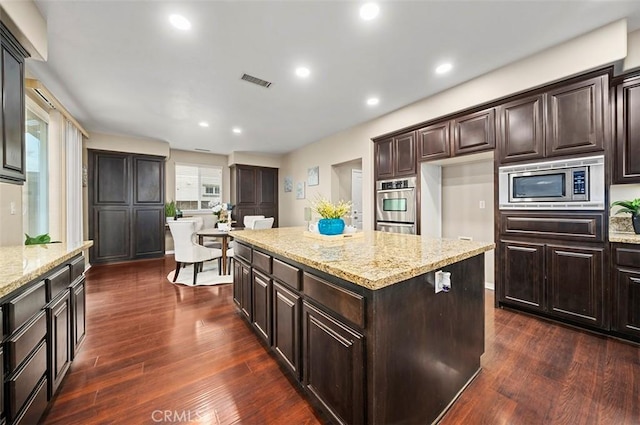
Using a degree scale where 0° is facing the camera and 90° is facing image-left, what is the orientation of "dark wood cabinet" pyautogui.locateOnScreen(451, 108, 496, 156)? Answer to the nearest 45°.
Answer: approximately 45°

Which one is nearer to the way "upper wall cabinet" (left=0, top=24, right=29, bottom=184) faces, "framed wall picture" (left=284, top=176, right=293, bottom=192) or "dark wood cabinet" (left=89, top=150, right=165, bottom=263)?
the framed wall picture

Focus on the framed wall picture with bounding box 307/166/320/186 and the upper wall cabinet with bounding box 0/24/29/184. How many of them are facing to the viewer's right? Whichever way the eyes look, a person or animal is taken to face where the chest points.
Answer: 1

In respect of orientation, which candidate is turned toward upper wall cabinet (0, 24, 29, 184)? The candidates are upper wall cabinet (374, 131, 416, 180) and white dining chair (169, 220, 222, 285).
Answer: upper wall cabinet (374, 131, 416, 180)

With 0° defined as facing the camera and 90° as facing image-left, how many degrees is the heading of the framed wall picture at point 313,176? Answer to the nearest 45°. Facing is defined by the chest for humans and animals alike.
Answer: approximately 45°

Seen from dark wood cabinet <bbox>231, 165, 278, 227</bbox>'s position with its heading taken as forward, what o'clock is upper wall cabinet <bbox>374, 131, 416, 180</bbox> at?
The upper wall cabinet is roughly at 11 o'clock from the dark wood cabinet.

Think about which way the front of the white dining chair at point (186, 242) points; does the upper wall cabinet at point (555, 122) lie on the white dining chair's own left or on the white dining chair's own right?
on the white dining chair's own right

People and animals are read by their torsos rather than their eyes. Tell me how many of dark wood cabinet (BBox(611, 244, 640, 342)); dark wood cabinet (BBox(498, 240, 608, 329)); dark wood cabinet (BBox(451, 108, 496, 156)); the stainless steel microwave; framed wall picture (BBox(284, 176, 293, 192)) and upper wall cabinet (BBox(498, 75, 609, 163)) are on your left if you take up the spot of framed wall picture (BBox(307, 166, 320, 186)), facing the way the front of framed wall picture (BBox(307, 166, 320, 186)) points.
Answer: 5

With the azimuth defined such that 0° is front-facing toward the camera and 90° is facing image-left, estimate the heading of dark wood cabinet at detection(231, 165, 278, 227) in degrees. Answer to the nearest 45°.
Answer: approximately 0°

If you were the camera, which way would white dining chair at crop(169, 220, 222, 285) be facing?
facing away from the viewer and to the right of the viewer
